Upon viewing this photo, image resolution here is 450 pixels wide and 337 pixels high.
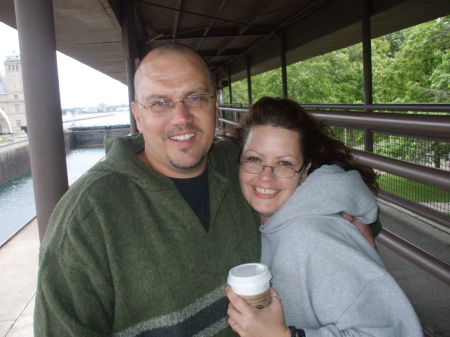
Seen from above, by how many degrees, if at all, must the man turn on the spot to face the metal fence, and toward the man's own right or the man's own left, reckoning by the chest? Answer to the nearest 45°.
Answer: approximately 90° to the man's own left

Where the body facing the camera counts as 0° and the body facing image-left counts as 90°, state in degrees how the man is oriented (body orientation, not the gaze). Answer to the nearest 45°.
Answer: approximately 315°
